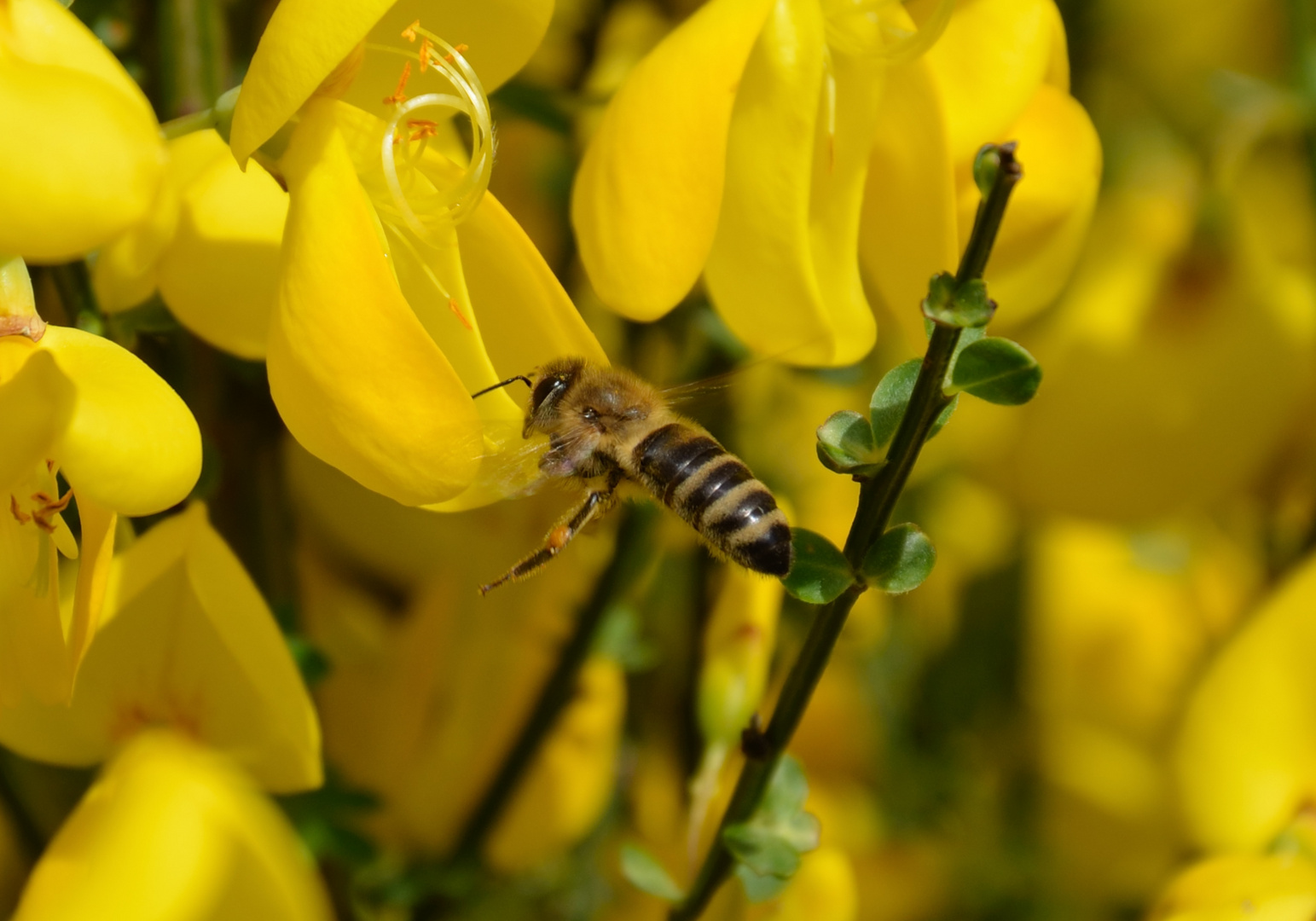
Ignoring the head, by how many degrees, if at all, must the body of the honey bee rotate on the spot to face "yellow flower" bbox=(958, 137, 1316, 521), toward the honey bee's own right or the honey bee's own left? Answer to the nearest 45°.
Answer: approximately 135° to the honey bee's own right

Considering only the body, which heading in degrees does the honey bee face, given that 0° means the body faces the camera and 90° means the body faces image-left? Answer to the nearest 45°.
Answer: approximately 90°
